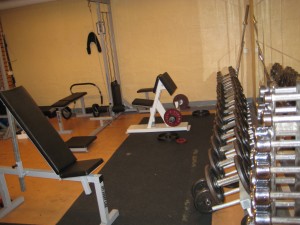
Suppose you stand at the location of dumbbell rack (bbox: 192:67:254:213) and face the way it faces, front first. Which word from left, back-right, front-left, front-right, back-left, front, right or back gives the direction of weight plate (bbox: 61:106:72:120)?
front-right

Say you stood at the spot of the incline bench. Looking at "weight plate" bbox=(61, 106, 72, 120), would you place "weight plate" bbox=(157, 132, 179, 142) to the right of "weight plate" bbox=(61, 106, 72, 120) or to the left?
right

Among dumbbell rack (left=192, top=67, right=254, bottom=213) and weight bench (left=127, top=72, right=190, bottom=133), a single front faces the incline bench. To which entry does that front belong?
the dumbbell rack

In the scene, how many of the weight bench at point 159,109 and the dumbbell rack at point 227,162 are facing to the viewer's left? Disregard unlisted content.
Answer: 1

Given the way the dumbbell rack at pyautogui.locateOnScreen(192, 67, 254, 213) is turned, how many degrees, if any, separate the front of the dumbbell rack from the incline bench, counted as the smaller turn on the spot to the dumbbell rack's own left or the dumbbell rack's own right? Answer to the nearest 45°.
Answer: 0° — it already faces it

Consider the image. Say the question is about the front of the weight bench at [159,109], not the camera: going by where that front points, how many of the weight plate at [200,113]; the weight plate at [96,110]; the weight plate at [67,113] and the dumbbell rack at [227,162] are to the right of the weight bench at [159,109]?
1

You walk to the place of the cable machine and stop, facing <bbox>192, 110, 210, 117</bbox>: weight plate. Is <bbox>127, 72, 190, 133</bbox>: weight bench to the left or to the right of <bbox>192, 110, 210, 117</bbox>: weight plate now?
right

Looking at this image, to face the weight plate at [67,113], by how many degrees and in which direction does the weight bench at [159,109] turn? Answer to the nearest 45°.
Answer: approximately 135° to its left

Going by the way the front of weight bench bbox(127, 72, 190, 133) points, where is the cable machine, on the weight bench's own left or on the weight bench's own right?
on the weight bench's own left

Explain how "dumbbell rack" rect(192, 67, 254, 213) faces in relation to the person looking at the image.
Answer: facing to the left of the viewer

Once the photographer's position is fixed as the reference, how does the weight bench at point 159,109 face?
facing to the right of the viewer

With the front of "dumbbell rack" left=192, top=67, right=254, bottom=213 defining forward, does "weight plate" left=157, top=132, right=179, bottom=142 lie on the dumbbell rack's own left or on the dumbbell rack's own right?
on the dumbbell rack's own right

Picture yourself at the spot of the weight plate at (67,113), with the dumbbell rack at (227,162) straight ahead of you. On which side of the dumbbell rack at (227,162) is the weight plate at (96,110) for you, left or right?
left

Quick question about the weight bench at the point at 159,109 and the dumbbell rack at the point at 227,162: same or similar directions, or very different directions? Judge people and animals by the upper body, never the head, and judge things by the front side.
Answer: very different directions

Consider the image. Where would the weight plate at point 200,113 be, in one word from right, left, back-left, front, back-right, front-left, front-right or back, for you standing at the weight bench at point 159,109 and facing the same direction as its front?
front-left

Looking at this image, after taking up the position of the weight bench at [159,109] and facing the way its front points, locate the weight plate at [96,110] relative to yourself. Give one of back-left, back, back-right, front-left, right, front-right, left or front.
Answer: back-left
